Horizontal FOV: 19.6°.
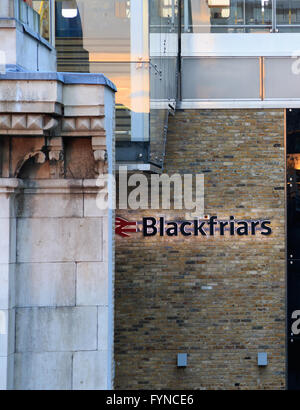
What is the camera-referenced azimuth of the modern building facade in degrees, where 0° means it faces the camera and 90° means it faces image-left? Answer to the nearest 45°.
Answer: approximately 0°
